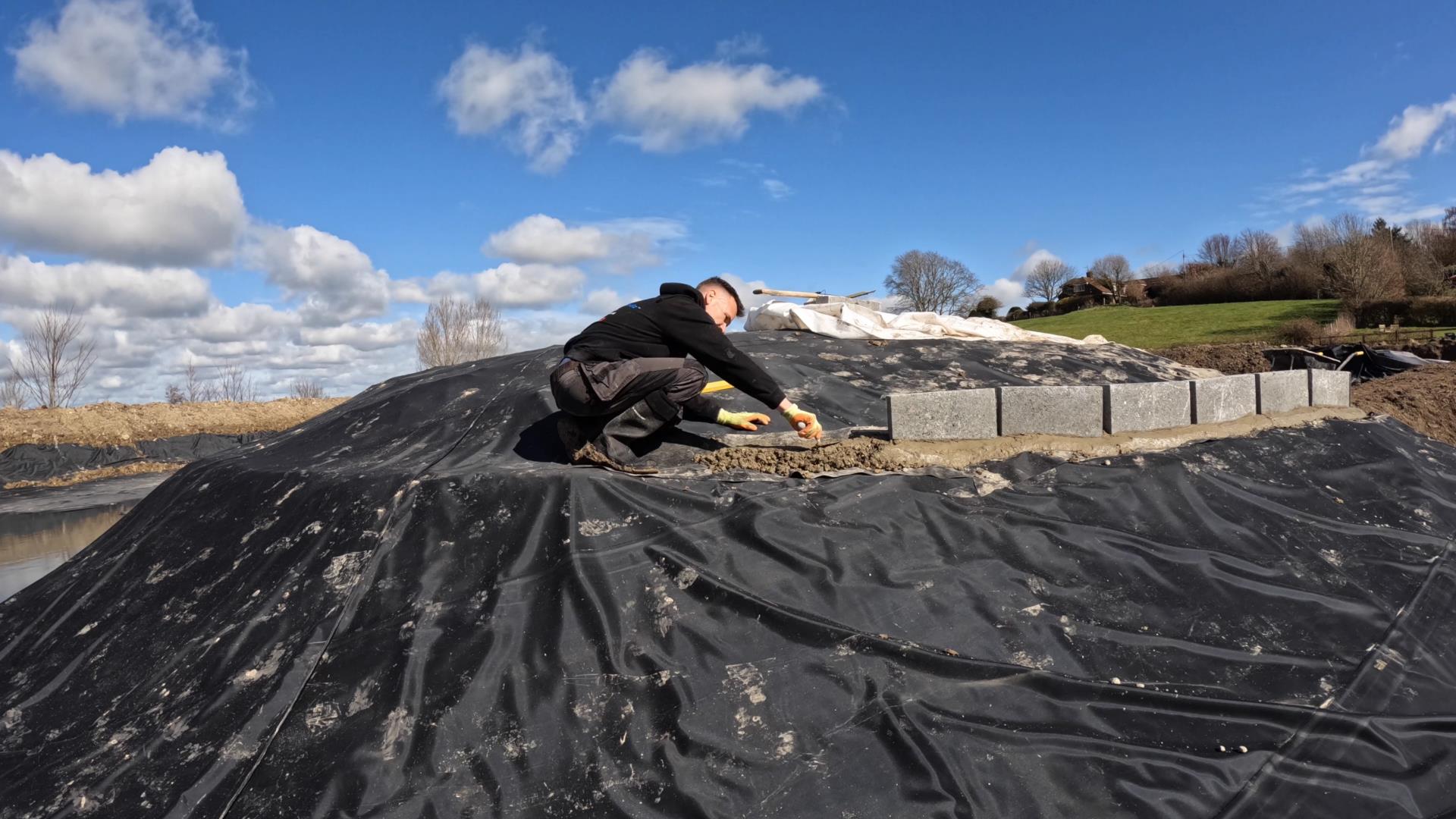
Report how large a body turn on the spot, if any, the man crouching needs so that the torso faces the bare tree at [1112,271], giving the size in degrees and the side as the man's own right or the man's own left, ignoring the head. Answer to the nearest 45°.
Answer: approximately 45° to the man's own left

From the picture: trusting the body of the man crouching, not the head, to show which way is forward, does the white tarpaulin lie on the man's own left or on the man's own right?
on the man's own left

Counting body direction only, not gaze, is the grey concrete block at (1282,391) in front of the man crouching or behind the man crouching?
in front

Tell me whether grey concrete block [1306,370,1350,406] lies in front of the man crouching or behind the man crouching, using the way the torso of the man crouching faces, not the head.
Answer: in front

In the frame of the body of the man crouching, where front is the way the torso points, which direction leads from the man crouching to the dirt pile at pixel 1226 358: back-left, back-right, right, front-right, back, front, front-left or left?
front-left

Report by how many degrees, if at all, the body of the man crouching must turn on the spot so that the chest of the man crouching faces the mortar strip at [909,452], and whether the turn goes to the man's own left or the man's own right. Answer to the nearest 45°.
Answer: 0° — they already face it

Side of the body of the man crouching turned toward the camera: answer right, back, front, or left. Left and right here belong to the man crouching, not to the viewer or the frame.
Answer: right

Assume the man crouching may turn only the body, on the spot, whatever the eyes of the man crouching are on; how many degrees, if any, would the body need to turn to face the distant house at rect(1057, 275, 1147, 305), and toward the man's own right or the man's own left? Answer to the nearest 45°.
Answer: approximately 45° to the man's own left

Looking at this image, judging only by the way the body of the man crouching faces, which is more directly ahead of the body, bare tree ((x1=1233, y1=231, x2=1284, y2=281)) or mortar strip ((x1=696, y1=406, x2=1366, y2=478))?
the mortar strip

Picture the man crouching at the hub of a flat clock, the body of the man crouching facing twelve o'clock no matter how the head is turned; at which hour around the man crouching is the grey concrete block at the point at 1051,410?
The grey concrete block is roughly at 12 o'clock from the man crouching.

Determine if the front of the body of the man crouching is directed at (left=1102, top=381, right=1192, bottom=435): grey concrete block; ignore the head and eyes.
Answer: yes

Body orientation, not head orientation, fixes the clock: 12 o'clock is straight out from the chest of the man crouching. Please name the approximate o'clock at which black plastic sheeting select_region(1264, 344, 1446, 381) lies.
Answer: The black plastic sheeting is roughly at 11 o'clock from the man crouching.
